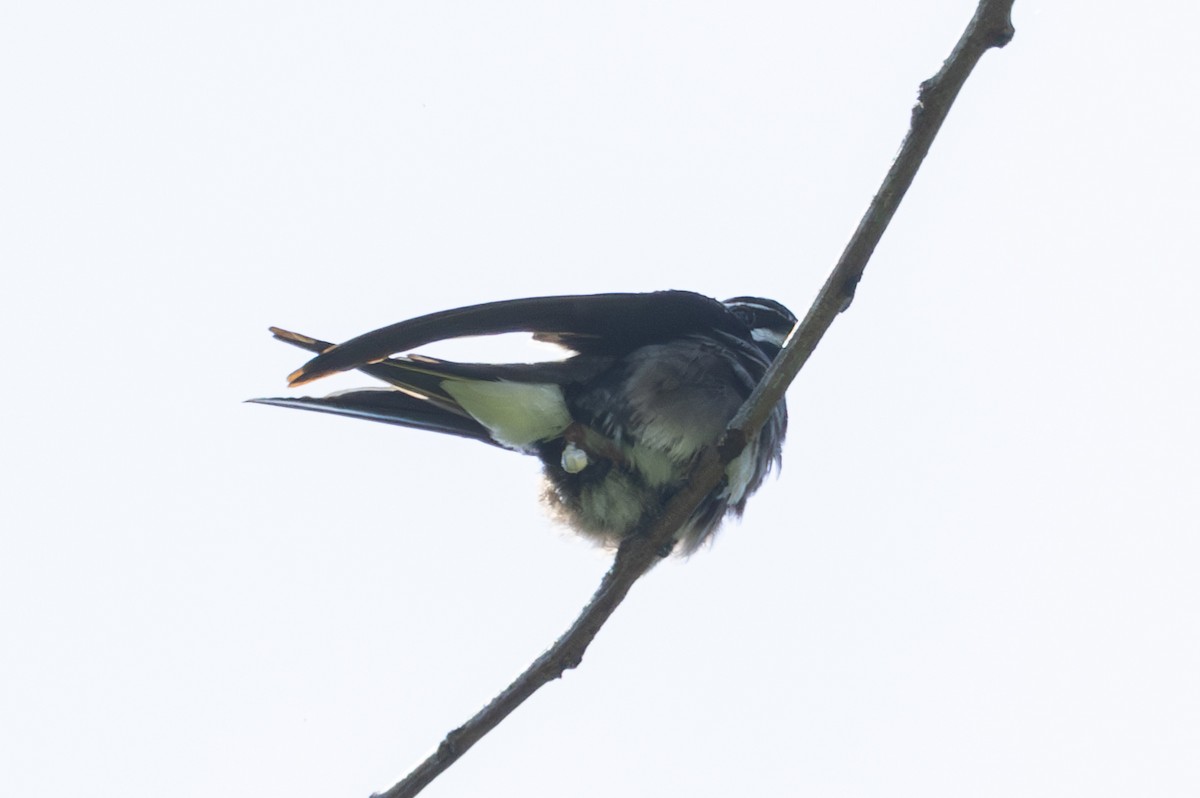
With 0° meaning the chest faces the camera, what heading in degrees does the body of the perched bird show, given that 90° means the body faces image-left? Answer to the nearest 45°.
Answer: approximately 270°
